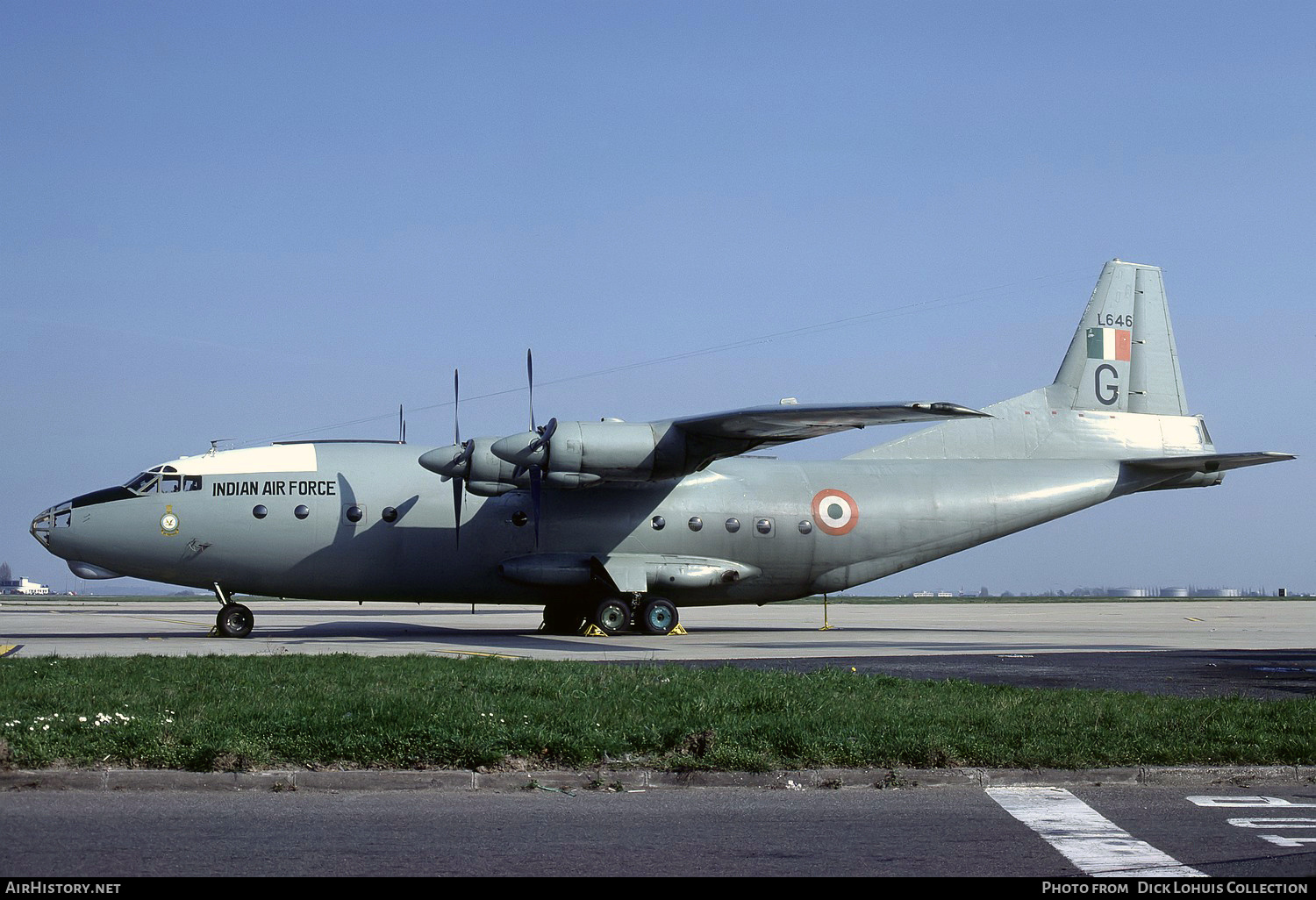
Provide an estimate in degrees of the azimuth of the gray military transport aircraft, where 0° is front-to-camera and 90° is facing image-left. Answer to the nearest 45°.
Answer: approximately 90°
